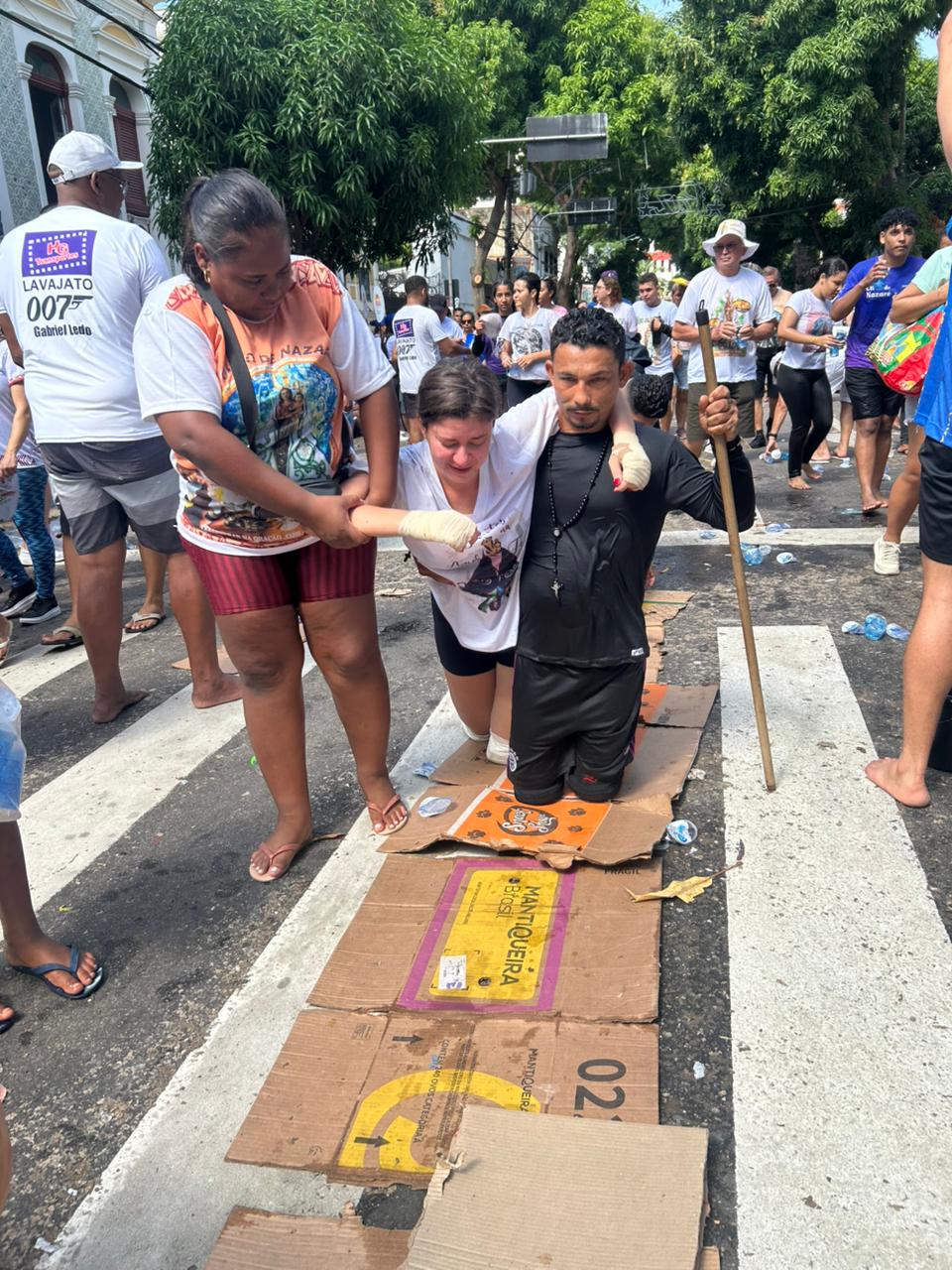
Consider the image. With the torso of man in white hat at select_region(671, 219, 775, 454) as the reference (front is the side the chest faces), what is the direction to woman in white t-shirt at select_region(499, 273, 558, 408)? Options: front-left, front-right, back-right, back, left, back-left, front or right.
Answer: back-right

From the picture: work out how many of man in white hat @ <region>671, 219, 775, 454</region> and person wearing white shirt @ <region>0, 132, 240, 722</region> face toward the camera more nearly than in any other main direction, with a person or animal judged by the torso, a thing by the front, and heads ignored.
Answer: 1

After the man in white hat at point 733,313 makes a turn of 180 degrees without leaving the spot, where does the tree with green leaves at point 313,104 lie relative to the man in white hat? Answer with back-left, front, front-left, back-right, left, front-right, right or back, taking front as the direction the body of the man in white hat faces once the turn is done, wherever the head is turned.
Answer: front-left

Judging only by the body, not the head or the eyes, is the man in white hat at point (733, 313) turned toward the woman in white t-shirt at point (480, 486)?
yes

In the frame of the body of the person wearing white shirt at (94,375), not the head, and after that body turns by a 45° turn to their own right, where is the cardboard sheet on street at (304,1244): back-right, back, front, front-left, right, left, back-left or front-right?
right

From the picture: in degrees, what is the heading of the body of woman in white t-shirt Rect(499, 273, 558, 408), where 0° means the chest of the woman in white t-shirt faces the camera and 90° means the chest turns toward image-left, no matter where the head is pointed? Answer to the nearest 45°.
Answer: approximately 45°

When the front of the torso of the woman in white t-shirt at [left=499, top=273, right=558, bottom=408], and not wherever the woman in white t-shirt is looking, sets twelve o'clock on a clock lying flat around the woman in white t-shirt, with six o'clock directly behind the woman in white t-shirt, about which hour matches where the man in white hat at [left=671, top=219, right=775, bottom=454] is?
The man in white hat is roughly at 9 o'clock from the woman in white t-shirt.

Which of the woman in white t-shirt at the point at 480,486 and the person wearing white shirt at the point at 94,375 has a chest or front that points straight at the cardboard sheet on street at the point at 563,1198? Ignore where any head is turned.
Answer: the woman in white t-shirt

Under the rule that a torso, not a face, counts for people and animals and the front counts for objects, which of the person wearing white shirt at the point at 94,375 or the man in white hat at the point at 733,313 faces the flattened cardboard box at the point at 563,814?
the man in white hat

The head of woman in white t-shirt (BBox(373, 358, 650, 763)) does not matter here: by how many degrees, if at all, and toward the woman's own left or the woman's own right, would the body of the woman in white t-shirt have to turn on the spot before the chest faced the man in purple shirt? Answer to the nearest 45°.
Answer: approximately 135° to the woman's own left

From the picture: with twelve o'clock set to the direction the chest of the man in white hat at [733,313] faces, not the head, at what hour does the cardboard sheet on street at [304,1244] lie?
The cardboard sheet on street is roughly at 12 o'clock from the man in white hat.

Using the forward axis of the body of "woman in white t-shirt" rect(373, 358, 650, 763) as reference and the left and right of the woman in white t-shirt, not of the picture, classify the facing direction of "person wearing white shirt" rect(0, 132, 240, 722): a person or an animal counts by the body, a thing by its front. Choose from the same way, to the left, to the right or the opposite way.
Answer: the opposite way

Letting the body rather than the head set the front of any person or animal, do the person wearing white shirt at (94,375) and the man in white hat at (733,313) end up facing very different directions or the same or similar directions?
very different directions

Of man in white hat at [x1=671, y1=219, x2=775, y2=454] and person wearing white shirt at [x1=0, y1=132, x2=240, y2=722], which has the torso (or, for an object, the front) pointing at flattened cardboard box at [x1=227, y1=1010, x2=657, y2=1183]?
the man in white hat
